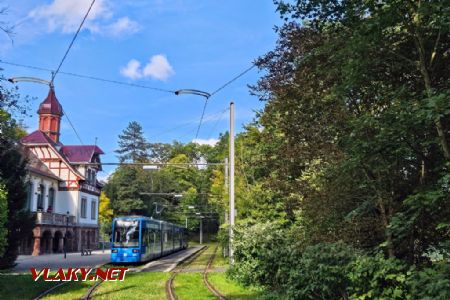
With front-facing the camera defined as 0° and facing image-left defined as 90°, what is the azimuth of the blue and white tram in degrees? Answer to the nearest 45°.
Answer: approximately 45°

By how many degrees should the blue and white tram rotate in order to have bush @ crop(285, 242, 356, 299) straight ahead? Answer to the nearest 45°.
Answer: approximately 45° to its left

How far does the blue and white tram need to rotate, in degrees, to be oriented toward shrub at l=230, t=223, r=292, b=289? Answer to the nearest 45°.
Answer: approximately 45° to its left

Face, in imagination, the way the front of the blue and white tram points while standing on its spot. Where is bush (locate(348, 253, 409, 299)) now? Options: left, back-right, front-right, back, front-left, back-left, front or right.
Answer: front-left
